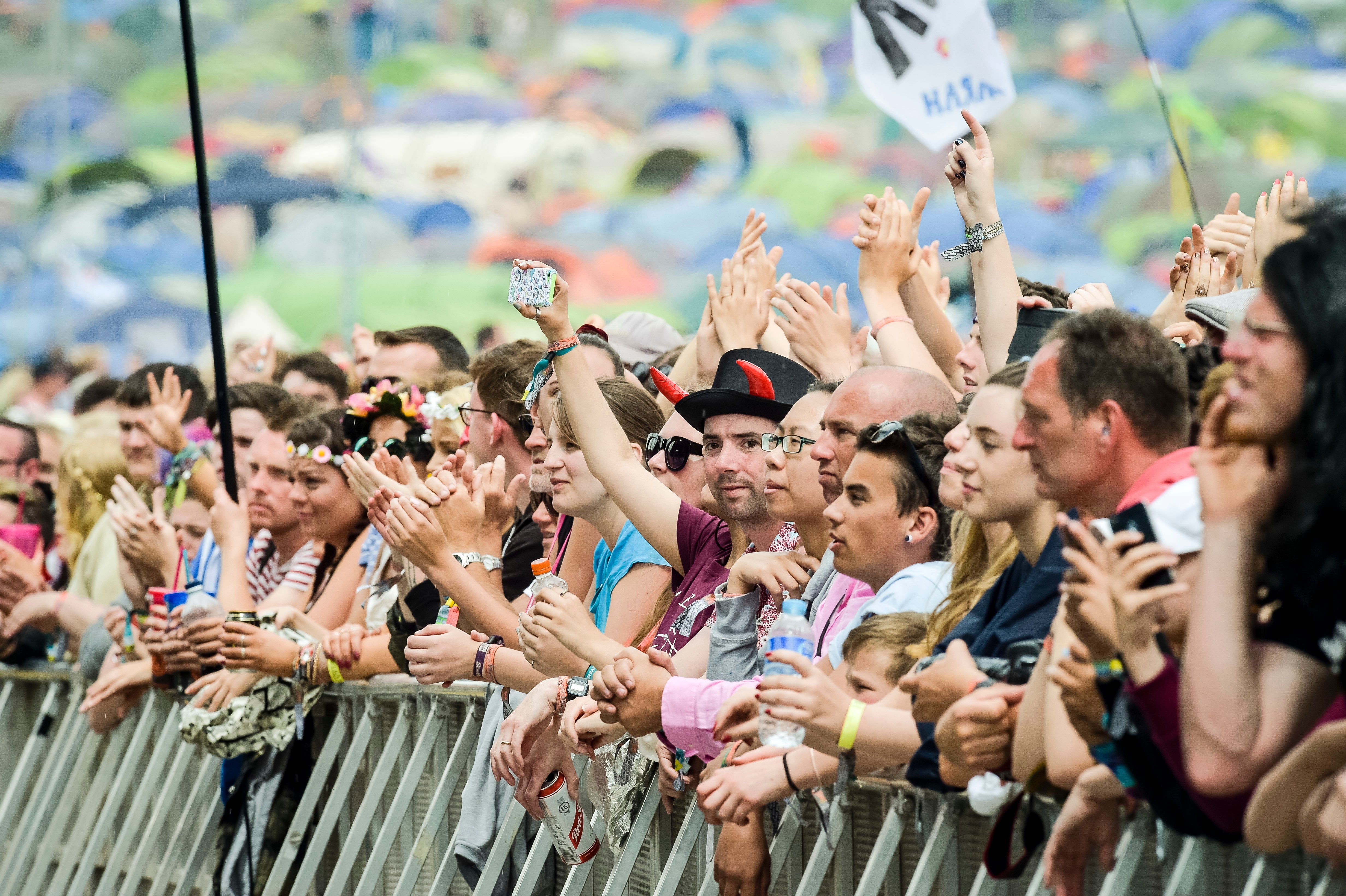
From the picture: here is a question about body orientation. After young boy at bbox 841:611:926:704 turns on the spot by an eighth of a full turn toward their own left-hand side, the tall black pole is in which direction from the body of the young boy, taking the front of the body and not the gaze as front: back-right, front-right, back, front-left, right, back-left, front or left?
back-right

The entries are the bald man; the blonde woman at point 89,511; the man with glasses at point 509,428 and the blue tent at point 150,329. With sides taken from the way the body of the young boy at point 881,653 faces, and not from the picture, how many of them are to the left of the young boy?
0

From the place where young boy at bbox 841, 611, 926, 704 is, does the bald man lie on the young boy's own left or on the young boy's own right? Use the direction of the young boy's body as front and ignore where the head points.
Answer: on the young boy's own right

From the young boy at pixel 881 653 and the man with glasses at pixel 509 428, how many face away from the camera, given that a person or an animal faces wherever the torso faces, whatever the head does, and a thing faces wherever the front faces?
0

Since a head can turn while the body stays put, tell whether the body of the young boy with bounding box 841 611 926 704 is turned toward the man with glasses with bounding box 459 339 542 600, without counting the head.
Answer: no

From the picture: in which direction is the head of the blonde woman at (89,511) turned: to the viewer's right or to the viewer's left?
to the viewer's left

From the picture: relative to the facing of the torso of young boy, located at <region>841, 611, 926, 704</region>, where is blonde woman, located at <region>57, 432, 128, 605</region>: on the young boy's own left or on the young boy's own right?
on the young boy's own right

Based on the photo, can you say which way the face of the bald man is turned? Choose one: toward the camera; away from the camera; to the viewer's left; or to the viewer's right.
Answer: to the viewer's left

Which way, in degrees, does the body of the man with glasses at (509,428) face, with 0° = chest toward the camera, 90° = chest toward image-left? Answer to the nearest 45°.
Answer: approximately 90°

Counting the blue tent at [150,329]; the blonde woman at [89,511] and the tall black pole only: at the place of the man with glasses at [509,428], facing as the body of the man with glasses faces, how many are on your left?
0

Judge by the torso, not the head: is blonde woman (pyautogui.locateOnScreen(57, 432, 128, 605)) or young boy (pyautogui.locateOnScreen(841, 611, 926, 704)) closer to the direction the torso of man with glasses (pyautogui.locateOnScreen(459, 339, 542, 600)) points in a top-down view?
the blonde woman

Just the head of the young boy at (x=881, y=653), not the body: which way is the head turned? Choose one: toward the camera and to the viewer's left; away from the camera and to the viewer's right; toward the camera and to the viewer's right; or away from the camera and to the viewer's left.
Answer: toward the camera and to the viewer's left

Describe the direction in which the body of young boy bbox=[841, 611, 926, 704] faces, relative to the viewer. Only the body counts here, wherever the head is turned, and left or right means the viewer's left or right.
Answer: facing the viewer and to the left of the viewer

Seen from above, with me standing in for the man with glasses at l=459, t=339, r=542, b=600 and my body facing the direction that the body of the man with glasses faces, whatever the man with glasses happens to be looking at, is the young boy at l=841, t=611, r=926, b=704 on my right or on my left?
on my left
